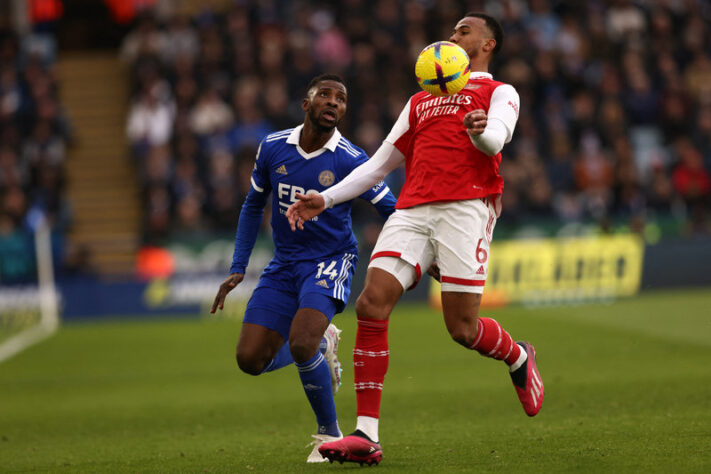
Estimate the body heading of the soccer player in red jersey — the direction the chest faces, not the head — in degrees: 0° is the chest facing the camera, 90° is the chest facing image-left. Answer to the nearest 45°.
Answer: approximately 45°

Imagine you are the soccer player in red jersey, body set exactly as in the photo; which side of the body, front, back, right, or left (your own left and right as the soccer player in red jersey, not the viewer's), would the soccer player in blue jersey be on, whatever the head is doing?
right

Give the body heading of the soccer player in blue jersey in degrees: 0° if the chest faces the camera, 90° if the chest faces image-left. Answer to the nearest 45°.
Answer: approximately 0°

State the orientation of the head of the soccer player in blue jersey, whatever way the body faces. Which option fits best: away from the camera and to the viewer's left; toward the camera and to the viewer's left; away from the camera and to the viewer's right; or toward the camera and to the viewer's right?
toward the camera and to the viewer's right
